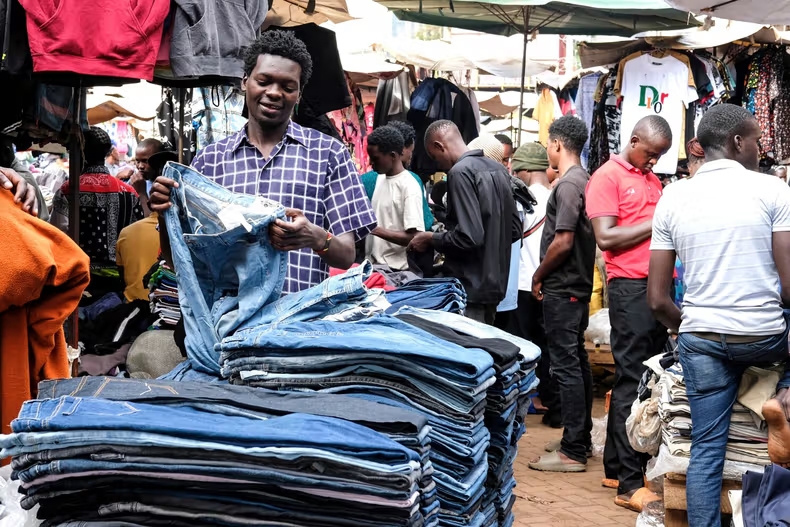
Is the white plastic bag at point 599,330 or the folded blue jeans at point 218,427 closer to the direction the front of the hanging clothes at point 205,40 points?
the folded blue jeans

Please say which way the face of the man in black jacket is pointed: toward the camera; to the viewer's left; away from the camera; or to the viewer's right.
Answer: to the viewer's left

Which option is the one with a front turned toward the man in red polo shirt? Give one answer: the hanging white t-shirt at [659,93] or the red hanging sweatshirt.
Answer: the hanging white t-shirt

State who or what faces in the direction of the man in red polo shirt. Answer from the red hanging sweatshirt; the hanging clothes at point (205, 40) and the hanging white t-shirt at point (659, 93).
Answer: the hanging white t-shirt

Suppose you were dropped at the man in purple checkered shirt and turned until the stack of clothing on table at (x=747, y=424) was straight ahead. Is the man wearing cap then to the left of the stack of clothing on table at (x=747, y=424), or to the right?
left

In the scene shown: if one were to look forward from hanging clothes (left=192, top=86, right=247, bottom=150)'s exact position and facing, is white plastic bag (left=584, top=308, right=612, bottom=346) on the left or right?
on its left

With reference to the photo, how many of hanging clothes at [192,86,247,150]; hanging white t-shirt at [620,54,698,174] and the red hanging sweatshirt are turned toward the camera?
3

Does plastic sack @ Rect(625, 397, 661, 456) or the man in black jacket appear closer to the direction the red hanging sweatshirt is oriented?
the plastic sack

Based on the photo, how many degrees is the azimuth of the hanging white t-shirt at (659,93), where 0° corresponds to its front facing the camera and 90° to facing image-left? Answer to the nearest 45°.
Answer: approximately 0°
